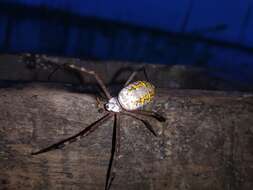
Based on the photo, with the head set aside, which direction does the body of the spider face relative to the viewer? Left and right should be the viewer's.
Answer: facing to the left of the viewer
